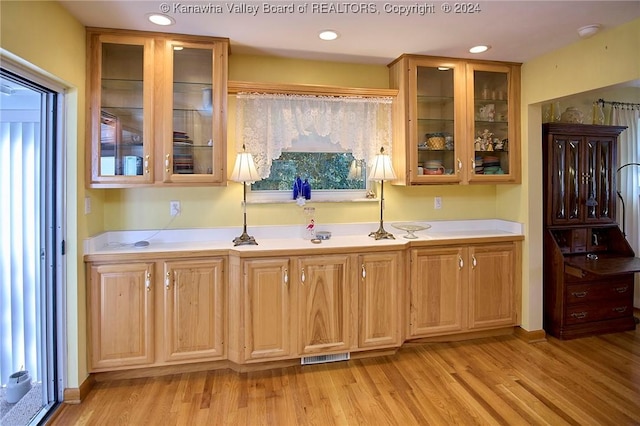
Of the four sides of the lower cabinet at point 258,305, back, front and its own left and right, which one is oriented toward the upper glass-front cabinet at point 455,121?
left

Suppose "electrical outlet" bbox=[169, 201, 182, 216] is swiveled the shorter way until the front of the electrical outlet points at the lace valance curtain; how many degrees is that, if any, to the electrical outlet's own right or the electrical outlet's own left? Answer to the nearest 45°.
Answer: approximately 90° to the electrical outlet's own left

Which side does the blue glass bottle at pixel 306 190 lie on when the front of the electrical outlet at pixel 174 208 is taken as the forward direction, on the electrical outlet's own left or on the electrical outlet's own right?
on the electrical outlet's own left

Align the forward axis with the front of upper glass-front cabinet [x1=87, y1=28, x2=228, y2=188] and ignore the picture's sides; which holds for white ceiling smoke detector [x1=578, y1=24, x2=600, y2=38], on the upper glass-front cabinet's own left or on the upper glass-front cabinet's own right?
on the upper glass-front cabinet's own left

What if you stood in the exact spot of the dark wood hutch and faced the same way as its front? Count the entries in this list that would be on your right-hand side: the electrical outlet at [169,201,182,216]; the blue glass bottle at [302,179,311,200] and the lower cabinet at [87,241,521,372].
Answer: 3

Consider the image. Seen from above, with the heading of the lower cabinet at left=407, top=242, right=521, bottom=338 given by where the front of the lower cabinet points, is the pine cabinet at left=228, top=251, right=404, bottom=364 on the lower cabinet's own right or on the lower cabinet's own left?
on the lower cabinet's own right
